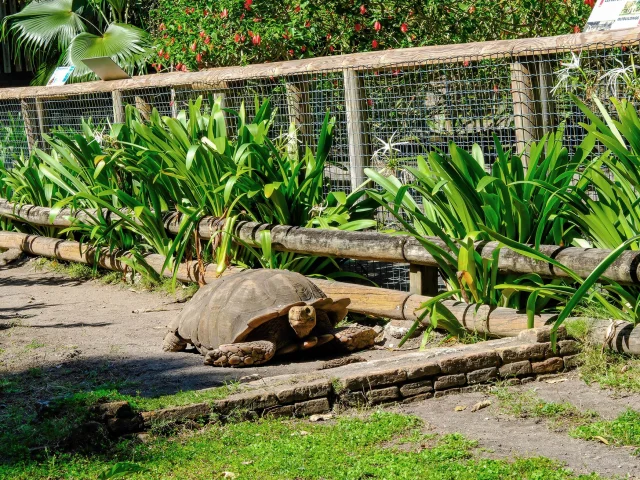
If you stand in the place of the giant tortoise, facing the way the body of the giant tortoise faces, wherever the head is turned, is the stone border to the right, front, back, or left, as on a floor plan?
front

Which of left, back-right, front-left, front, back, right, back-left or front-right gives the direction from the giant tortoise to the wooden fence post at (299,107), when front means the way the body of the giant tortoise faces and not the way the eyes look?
back-left

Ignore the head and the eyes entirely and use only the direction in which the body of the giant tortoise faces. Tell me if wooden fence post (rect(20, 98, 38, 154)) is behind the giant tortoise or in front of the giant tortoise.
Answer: behind

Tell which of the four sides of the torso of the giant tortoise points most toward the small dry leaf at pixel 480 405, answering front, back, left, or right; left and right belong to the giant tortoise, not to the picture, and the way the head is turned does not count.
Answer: front

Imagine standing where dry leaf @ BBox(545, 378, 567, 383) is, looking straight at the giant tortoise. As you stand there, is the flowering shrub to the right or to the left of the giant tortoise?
right

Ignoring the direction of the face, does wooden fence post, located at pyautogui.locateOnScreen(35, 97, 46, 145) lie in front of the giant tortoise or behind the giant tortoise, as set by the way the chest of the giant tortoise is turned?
behind

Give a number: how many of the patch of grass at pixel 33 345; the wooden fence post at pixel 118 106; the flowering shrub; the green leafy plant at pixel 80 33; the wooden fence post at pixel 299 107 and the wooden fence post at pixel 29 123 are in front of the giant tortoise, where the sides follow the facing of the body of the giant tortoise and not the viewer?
0

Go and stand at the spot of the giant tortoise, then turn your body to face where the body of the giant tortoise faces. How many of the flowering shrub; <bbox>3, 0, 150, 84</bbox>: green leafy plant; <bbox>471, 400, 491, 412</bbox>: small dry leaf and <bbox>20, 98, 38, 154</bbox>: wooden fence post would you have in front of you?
1

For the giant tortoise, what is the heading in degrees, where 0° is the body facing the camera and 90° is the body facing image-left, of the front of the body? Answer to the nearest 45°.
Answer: approximately 315°

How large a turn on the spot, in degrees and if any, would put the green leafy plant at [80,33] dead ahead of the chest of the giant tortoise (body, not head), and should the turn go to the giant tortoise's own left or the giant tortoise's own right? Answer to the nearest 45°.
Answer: approximately 135° to the giant tortoise's own left

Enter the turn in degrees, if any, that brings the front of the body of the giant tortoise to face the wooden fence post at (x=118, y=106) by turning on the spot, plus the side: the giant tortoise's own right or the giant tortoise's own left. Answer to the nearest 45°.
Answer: approximately 135° to the giant tortoise's own left

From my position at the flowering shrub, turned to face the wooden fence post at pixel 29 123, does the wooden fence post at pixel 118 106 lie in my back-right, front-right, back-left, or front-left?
front-left

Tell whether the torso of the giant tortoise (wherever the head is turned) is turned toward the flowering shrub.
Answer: no
